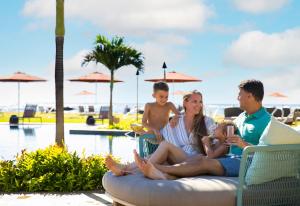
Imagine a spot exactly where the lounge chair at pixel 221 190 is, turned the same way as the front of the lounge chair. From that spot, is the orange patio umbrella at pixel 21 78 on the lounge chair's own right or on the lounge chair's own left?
on the lounge chair's own right

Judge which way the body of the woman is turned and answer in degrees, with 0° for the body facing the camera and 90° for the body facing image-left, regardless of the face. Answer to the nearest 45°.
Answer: approximately 45°

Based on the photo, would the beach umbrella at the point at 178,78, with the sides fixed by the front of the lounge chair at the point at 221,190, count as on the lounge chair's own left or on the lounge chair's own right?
on the lounge chair's own right

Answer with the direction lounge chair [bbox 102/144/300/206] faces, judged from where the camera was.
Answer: facing to the left of the viewer

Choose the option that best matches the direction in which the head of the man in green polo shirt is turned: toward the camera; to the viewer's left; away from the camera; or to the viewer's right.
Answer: to the viewer's left

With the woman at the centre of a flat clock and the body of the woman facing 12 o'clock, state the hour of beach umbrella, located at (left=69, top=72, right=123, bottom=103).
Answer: The beach umbrella is roughly at 4 o'clock from the woman.
